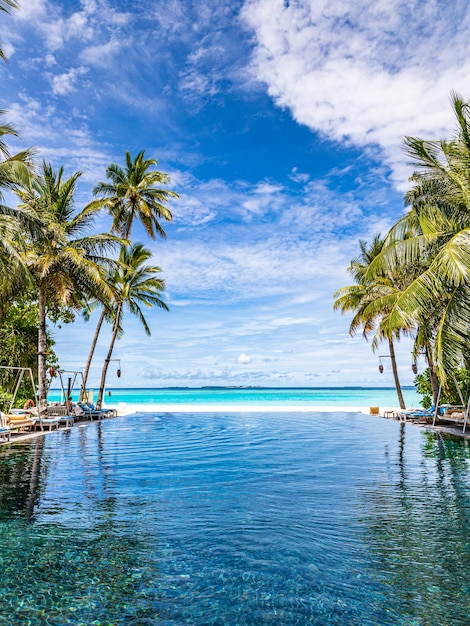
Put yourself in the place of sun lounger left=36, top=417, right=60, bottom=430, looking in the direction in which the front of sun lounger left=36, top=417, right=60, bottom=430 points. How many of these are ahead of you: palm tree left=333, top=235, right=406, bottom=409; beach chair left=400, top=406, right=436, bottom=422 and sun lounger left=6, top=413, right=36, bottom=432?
2

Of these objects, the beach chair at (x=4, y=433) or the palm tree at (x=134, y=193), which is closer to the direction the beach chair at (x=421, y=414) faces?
the palm tree

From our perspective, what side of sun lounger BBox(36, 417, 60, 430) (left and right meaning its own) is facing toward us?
right

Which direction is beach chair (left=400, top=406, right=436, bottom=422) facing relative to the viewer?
to the viewer's left

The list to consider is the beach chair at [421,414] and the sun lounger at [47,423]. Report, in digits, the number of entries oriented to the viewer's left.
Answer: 1

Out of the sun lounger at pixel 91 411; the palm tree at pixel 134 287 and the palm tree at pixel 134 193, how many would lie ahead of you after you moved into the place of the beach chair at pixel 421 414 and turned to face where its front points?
3
